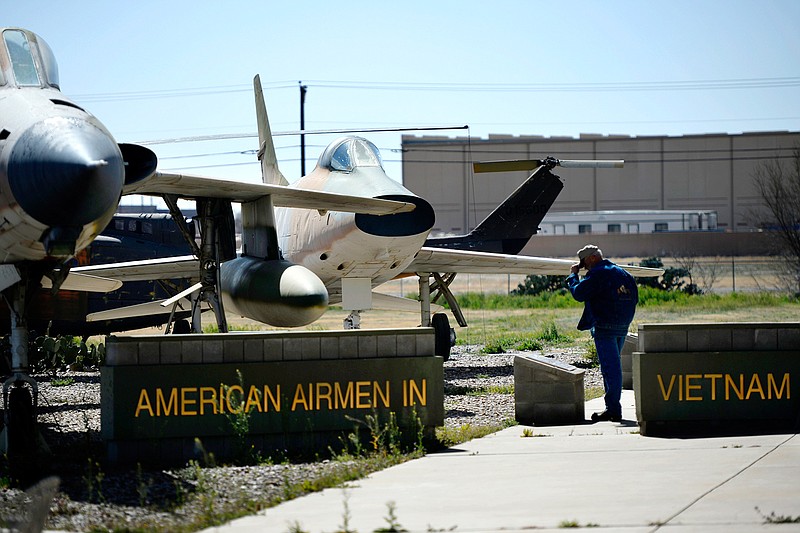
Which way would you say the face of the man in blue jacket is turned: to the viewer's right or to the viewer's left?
to the viewer's left

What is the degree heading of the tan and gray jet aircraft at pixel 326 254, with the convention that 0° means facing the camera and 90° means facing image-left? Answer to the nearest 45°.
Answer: approximately 315°

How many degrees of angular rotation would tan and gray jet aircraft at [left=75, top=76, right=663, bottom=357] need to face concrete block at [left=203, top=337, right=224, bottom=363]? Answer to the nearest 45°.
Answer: approximately 45° to its right

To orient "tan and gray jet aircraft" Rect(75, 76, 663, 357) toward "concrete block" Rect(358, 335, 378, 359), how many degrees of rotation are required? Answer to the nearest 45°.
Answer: approximately 45° to its right

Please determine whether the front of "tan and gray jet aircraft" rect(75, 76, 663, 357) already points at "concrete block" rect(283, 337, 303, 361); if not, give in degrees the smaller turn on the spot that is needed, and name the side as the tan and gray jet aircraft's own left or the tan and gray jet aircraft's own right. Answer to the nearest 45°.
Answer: approximately 45° to the tan and gray jet aircraft's own right

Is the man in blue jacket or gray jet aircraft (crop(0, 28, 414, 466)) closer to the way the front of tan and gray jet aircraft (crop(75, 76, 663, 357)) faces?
the man in blue jacket

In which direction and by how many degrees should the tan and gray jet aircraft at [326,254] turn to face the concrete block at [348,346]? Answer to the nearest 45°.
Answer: approximately 45° to its right
